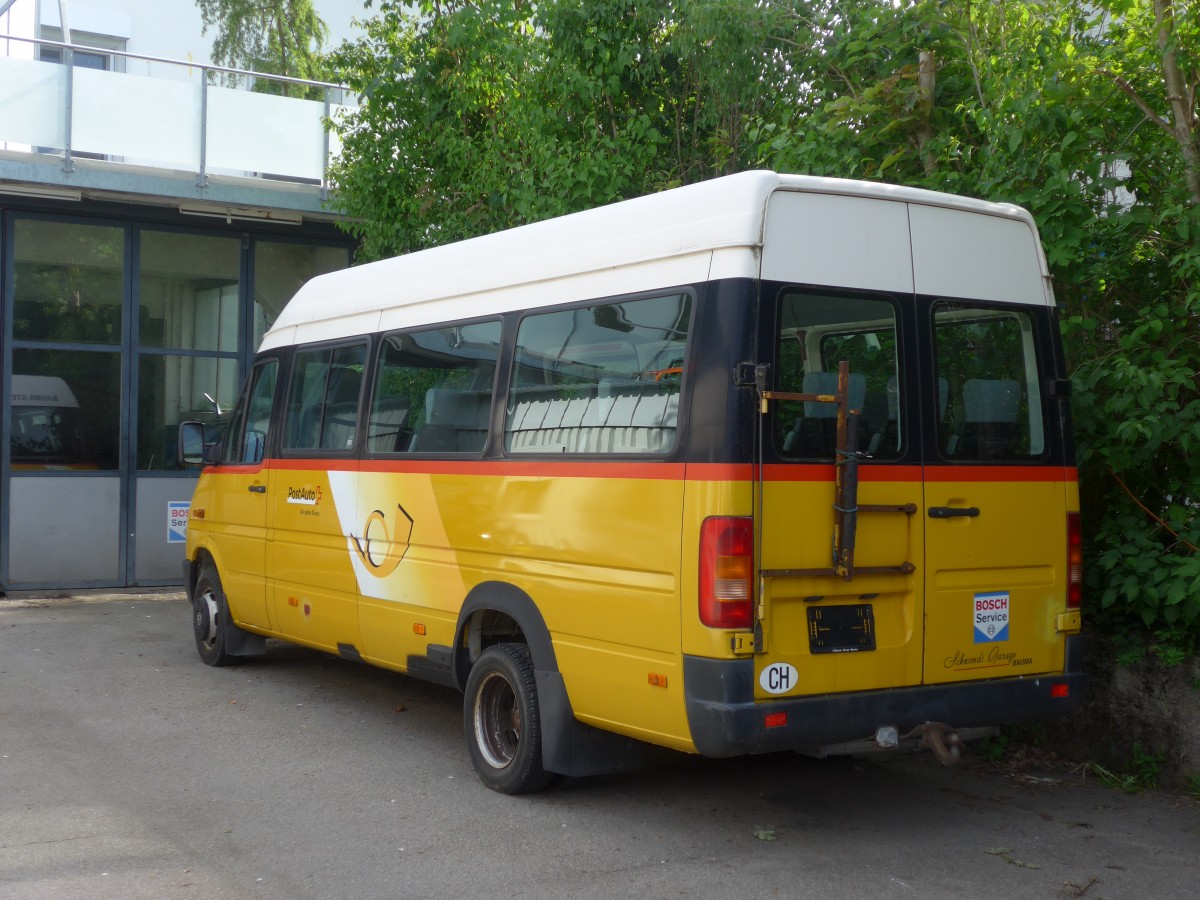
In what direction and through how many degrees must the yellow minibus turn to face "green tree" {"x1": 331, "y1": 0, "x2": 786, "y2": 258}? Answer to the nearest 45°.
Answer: approximately 45° to its right

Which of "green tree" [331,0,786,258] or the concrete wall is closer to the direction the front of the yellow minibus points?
the green tree

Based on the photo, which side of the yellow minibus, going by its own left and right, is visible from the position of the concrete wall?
back

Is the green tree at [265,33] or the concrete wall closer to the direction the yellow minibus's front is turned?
the green tree

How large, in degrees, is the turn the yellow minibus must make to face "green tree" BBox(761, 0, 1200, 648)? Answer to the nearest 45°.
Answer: approximately 90° to its right

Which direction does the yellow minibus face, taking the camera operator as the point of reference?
facing away from the viewer and to the left of the viewer
